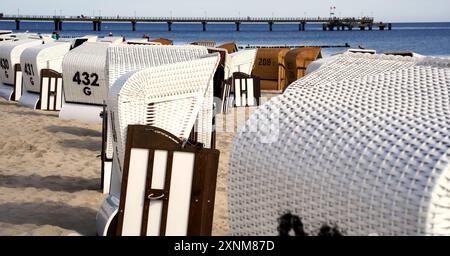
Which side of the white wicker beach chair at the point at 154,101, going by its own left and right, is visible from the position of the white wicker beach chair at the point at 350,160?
right

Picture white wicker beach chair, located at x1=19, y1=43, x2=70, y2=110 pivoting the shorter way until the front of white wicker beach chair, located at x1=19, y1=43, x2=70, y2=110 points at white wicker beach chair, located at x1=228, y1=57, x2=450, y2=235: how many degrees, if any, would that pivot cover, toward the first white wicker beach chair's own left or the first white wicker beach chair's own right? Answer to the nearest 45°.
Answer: approximately 135° to the first white wicker beach chair's own right

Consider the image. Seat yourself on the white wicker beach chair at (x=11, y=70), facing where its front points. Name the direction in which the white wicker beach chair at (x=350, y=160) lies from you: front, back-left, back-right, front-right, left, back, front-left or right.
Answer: back-right

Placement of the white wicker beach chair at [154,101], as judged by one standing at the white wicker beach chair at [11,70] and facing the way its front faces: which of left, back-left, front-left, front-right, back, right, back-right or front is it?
back-right

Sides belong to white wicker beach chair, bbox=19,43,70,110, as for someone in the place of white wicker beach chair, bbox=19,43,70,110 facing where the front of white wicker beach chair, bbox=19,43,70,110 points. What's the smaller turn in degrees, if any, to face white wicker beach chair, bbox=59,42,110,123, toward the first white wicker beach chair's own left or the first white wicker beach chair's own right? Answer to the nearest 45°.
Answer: approximately 135° to the first white wicker beach chair's own right

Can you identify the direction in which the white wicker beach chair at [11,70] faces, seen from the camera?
facing away from the viewer and to the right of the viewer

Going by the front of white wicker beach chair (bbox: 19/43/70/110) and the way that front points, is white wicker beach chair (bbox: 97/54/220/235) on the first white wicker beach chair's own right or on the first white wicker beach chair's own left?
on the first white wicker beach chair's own right

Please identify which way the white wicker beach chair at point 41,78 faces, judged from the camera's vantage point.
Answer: facing away from the viewer and to the right of the viewer
